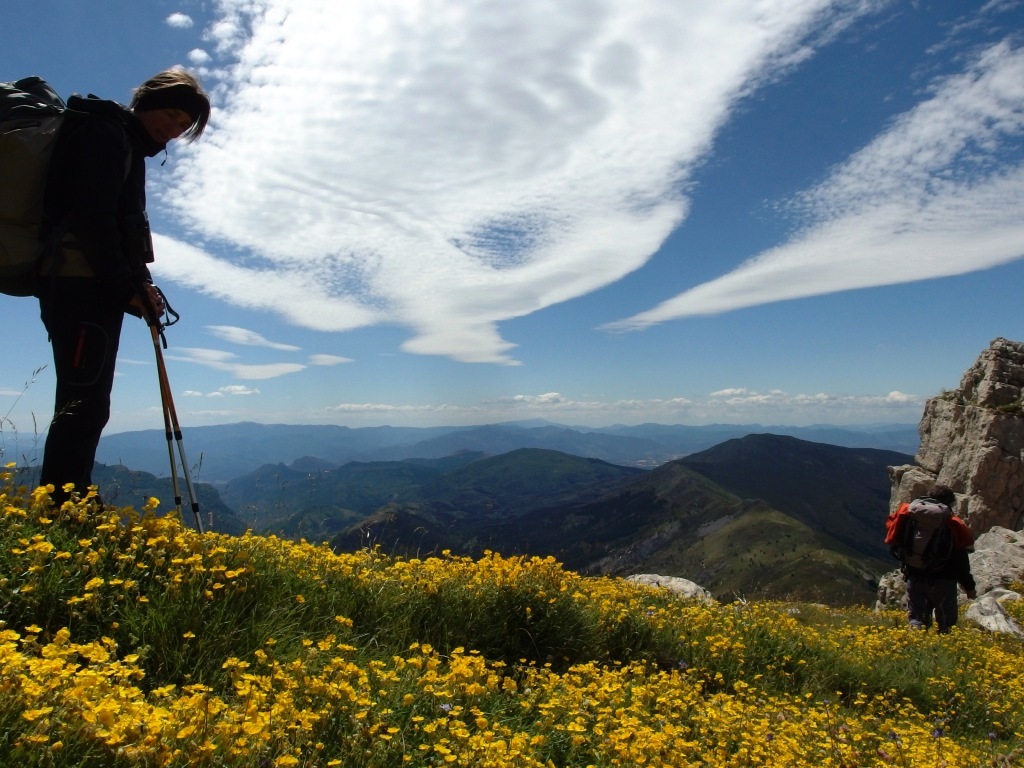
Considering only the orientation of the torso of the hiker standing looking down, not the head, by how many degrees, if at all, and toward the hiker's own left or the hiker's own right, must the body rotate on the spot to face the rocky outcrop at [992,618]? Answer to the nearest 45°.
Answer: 0° — they already face it

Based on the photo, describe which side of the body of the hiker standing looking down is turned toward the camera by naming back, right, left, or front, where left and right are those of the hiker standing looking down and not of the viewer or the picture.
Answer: right

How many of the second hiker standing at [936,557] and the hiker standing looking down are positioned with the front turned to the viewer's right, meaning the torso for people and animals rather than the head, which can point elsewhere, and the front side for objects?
1

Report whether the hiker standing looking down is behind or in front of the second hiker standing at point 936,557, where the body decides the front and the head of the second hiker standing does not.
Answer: behind

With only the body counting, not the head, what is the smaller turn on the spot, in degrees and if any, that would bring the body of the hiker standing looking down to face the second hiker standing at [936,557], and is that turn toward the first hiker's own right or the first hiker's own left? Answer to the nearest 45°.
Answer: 0° — they already face them

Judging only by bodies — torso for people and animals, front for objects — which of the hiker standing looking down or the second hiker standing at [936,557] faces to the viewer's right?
the hiker standing looking down

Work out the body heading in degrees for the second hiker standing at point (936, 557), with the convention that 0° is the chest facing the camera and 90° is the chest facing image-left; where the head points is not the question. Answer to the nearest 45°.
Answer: approximately 180°
